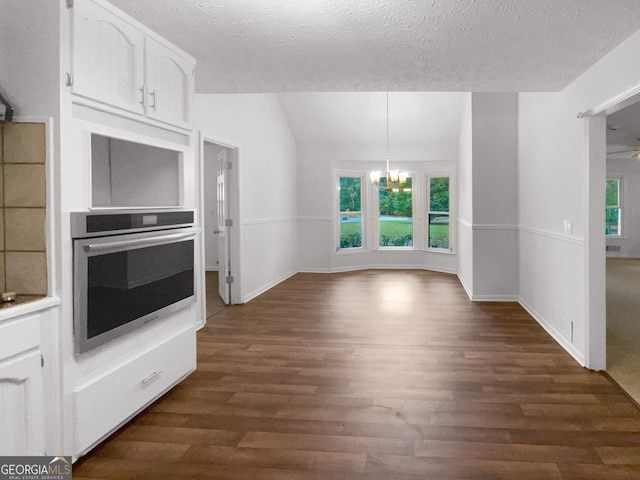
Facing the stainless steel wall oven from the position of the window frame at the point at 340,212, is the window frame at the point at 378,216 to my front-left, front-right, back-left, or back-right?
back-left

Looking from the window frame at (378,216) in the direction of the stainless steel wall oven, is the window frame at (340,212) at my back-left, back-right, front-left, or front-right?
front-right

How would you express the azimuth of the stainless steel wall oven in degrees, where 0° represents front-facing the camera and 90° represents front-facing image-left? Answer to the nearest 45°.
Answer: approximately 315°

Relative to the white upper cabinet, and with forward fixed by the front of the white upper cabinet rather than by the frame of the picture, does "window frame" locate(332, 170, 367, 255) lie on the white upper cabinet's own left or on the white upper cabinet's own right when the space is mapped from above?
on the white upper cabinet's own left

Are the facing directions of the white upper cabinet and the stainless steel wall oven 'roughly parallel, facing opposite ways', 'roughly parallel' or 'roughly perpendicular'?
roughly parallel

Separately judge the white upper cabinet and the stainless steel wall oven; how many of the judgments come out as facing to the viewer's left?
0

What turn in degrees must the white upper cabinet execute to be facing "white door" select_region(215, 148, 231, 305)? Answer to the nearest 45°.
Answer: approximately 135° to its left

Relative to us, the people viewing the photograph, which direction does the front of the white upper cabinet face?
facing the viewer and to the right of the viewer
